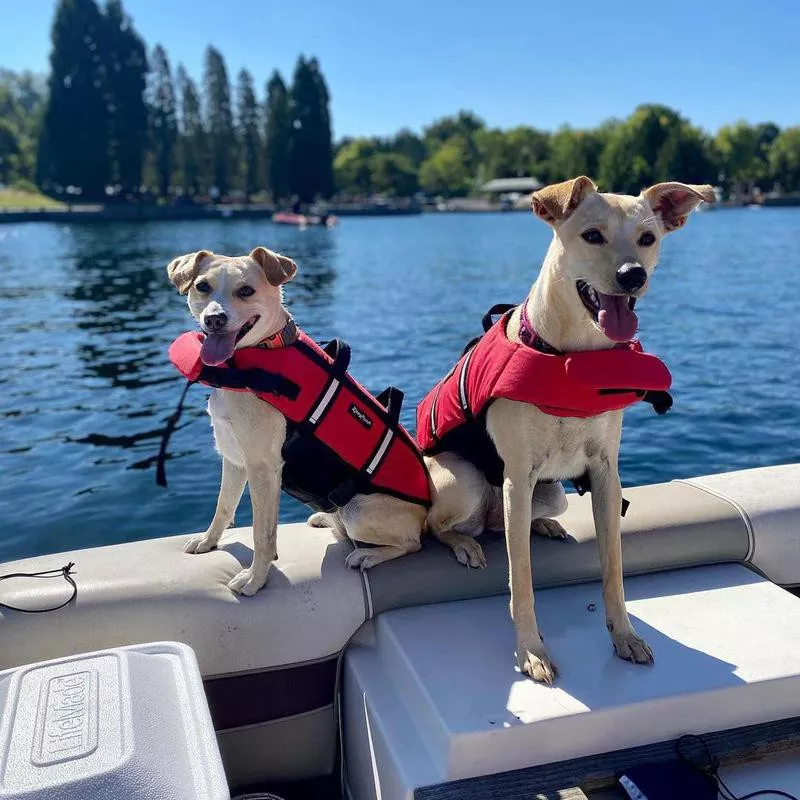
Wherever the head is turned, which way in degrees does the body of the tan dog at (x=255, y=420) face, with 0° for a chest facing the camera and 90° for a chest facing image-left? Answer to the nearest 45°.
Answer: approximately 45°

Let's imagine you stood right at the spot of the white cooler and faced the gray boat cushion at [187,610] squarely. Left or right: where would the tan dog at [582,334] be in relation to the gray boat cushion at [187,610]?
right

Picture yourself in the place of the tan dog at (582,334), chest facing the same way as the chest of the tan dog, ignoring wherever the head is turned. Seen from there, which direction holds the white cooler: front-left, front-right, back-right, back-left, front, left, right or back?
right

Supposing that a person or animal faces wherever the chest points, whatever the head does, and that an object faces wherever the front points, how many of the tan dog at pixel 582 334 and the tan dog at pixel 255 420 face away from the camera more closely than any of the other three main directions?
0

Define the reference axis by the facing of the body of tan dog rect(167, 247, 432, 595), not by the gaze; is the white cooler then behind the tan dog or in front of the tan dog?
in front
